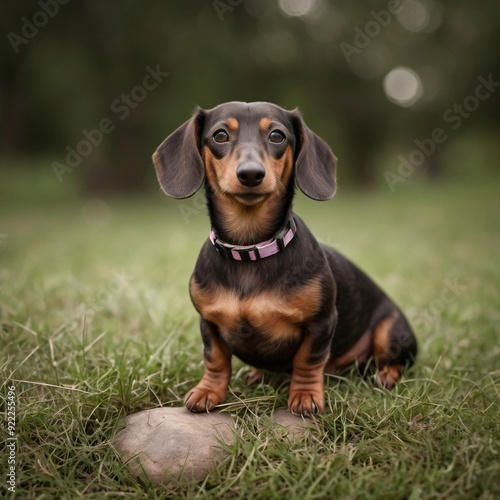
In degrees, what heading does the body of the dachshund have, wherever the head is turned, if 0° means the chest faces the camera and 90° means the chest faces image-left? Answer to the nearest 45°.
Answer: approximately 45°
